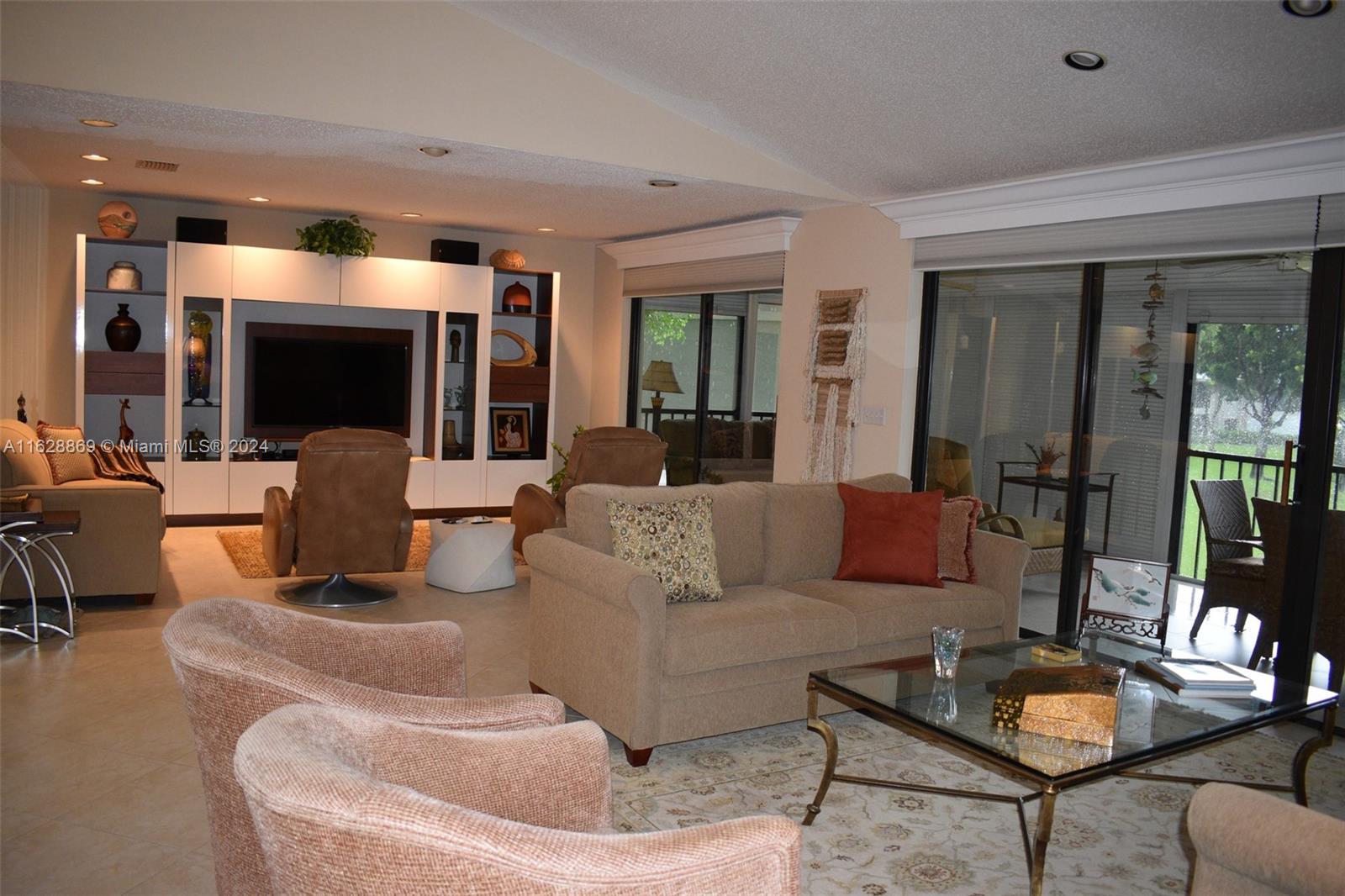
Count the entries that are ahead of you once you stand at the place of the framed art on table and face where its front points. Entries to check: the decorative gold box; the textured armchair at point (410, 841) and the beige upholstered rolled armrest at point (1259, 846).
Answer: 3

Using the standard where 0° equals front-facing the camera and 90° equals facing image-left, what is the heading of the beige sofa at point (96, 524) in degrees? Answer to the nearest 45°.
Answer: approximately 270°

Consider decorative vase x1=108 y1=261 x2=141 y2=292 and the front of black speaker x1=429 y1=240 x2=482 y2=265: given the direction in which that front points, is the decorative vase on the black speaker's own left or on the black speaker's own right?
on the black speaker's own right

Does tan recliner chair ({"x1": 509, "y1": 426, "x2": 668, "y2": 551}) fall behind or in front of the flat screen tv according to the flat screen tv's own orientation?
in front

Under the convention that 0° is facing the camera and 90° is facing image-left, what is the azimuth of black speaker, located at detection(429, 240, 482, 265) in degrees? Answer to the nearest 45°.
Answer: approximately 0°

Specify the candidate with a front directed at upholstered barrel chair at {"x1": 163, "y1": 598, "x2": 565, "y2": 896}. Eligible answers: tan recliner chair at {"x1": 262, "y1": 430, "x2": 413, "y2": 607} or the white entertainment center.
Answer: the white entertainment center

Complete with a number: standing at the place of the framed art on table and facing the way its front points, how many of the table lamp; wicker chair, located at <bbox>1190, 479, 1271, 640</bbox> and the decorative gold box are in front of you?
1

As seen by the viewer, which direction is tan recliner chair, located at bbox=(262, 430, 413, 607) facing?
away from the camera

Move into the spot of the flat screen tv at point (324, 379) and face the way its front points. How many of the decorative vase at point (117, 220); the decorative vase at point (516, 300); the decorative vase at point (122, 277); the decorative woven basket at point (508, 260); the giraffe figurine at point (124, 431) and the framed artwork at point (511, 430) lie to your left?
3
